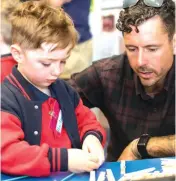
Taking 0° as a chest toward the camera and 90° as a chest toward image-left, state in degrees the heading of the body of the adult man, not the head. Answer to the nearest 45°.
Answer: approximately 0°

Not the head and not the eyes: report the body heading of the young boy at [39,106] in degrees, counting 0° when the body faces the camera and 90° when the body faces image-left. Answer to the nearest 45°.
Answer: approximately 315°
